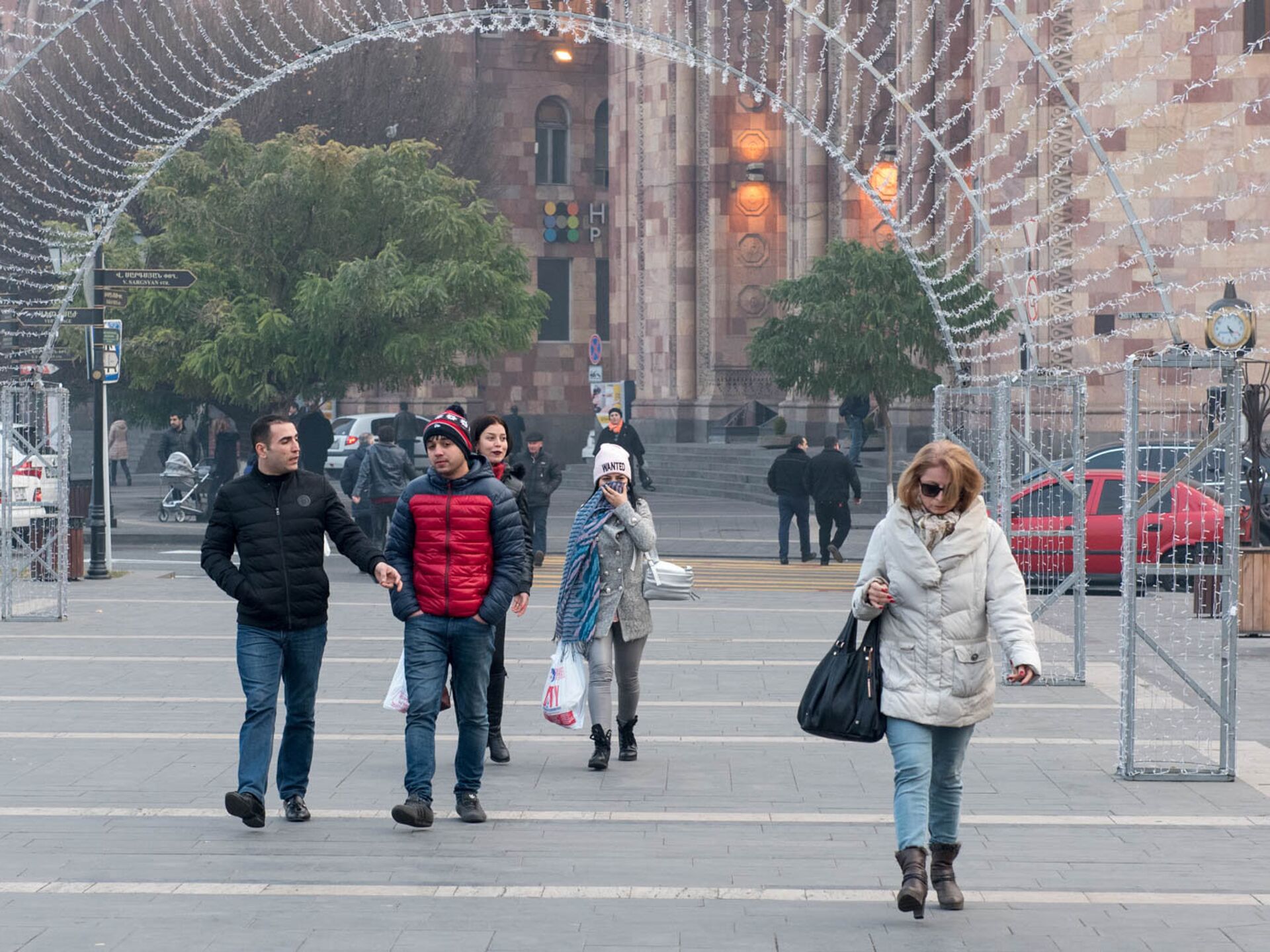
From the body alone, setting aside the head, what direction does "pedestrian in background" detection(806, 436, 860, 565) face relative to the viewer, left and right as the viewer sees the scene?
facing away from the viewer

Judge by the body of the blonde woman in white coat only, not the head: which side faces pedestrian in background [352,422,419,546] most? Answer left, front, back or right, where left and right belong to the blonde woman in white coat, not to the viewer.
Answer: back

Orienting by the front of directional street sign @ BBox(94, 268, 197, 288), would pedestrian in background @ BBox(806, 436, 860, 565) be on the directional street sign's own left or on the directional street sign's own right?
on the directional street sign's own left

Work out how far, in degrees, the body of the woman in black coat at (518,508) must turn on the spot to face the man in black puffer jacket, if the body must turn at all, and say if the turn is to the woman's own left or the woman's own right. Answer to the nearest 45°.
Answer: approximately 45° to the woman's own right

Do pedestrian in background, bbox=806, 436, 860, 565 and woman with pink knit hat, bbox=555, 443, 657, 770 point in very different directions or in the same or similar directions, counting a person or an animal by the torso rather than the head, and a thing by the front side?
very different directions

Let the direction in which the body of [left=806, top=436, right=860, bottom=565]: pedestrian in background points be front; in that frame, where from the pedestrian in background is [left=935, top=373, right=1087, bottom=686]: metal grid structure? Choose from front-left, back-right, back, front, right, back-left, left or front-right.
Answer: back

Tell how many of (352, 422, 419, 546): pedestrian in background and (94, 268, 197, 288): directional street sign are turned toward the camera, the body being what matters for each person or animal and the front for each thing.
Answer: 1

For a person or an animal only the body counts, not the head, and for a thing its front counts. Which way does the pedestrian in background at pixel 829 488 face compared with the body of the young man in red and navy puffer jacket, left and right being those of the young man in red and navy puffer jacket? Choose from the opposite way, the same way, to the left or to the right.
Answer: the opposite way

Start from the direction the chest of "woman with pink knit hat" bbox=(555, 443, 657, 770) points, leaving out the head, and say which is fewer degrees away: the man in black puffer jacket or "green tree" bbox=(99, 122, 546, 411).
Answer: the man in black puffer jacket

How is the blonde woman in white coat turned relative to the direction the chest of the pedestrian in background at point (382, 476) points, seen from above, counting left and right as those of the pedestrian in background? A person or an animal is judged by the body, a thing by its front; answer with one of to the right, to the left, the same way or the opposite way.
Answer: the opposite way
